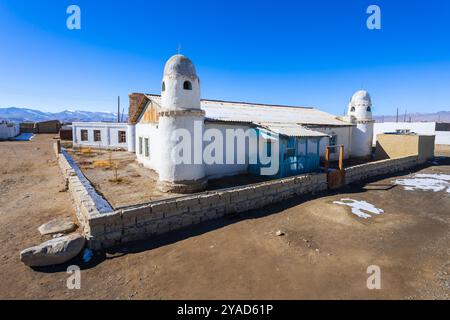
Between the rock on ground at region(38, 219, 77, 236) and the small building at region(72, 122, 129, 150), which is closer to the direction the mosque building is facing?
the rock on ground

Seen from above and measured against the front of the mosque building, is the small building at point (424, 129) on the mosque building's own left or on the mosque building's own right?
on the mosque building's own left

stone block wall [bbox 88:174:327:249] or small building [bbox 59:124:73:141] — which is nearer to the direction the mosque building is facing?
the stone block wall

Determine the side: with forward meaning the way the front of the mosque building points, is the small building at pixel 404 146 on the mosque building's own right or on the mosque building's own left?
on the mosque building's own left

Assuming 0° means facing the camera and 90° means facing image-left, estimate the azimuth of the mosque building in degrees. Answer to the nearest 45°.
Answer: approximately 315°

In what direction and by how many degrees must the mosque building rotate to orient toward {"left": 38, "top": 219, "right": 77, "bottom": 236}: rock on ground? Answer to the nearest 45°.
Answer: approximately 90° to its right

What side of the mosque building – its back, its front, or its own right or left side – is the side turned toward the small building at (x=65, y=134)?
back

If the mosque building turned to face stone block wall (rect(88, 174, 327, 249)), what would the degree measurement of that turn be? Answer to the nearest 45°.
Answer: approximately 45° to its right

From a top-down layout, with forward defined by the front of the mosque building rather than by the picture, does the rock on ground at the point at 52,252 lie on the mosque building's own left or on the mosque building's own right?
on the mosque building's own right

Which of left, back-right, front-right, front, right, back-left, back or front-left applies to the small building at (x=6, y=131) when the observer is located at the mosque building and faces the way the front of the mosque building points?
back

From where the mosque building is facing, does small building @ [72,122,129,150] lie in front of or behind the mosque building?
behind
